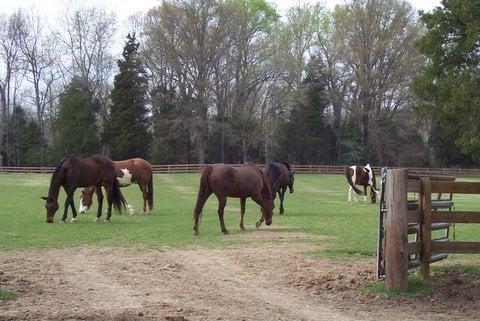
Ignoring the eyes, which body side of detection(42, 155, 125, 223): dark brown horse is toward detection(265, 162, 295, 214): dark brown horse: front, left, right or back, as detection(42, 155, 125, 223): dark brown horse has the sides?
back

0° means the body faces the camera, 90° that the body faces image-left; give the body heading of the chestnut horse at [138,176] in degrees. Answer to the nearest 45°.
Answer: approximately 90°

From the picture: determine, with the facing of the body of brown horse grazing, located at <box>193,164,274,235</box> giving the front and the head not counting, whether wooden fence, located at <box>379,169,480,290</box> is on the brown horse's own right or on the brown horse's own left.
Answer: on the brown horse's own right

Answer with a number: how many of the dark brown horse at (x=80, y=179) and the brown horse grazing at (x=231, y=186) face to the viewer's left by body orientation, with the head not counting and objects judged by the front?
1

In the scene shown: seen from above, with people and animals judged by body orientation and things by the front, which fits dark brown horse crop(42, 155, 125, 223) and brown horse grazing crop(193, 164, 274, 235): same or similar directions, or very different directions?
very different directions

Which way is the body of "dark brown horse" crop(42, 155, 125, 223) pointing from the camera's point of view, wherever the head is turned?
to the viewer's left

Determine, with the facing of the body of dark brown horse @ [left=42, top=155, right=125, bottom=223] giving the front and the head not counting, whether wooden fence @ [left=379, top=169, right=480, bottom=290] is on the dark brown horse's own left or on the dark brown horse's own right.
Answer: on the dark brown horse's own left

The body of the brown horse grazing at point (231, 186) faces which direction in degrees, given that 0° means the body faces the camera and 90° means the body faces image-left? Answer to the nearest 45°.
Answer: approximately 270°

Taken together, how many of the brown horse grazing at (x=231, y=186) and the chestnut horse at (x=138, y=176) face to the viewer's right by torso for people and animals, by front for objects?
1

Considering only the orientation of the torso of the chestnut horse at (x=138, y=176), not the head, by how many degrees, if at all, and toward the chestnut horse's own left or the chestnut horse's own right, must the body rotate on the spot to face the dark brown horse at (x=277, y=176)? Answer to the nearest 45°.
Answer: approximately 135° to the chestnut horse's own left

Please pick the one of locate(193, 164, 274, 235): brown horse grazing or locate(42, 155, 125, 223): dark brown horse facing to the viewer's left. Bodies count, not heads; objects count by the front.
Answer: the dark brown horse

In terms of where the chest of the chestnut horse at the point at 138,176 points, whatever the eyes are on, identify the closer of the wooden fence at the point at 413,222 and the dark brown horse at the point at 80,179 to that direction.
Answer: the dark brown horse
